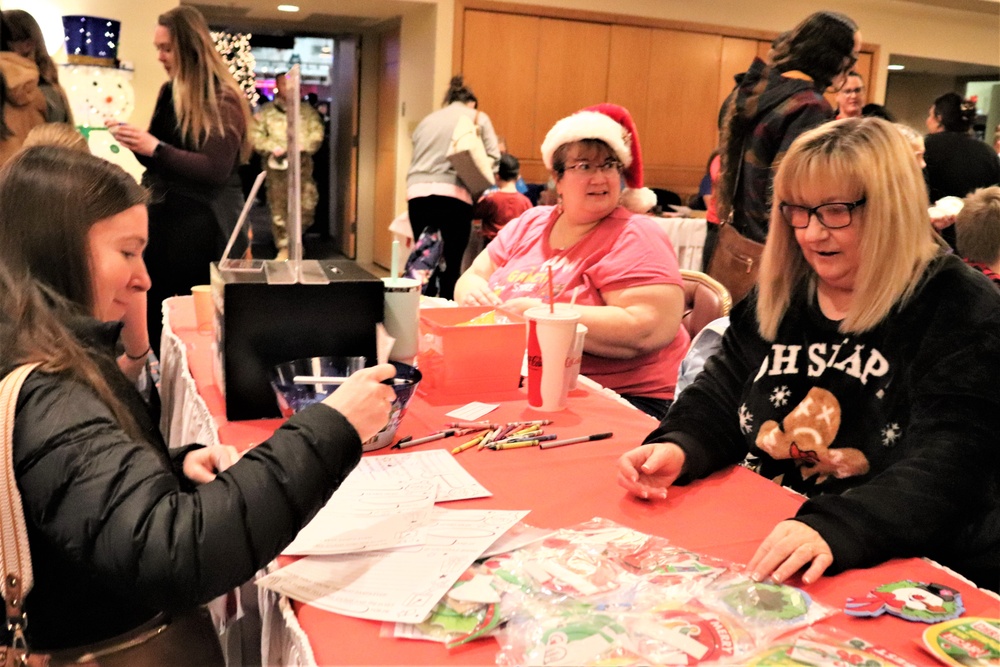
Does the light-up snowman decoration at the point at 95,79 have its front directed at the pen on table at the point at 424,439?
yes

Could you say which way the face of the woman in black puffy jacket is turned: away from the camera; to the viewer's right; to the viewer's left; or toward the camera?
to the viewer's right

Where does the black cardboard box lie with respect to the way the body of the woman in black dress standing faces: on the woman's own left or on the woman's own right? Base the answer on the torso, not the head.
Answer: on the woman's own left

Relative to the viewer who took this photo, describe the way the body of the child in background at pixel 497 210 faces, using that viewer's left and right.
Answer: facing away from the viewer

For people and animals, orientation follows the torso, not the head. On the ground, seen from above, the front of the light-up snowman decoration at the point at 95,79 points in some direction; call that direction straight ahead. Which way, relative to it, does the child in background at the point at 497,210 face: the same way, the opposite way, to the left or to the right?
the opposite way

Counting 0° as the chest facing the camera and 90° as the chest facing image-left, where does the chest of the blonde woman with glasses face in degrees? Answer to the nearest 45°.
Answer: approximately 45°

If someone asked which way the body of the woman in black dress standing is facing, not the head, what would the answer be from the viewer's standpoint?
to the viewer's left

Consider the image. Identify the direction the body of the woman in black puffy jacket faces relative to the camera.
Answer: to the viewer's right

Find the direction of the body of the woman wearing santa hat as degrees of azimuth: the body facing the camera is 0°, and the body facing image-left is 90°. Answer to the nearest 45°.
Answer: approximately 45°

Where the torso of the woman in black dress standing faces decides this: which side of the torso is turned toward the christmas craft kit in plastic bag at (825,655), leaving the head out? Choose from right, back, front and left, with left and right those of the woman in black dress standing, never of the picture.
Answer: left
